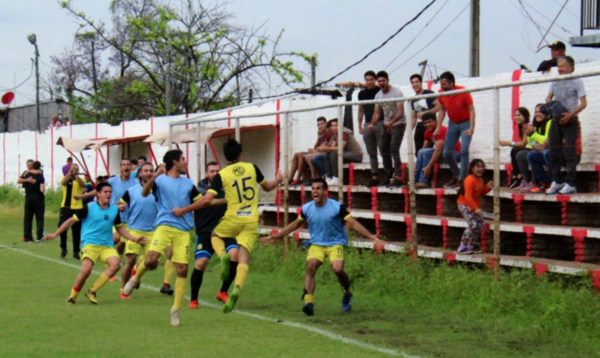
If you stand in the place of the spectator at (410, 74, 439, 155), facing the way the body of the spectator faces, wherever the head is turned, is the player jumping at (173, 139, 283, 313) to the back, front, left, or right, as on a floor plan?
front

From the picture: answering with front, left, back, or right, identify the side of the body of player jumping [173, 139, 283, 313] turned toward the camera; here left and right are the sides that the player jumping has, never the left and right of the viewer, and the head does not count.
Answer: back

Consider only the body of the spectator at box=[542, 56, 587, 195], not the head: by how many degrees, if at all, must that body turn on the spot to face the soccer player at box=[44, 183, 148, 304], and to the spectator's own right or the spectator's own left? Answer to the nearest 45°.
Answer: approximately 45° to the spectator's own right

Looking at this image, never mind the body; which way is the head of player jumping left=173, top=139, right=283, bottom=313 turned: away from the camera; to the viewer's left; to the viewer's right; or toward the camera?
away from the camera

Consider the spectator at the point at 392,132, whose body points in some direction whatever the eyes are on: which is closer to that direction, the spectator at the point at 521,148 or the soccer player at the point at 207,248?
the soccer player

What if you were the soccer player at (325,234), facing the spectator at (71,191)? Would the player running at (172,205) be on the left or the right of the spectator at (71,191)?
left

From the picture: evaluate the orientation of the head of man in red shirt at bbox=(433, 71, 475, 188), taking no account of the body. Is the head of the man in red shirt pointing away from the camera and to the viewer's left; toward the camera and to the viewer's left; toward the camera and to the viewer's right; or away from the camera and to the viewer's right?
toward the camera and to the viewer's left

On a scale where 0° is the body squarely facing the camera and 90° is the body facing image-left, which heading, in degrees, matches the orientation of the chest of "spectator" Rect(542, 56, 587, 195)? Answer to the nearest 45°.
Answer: approximately 45°

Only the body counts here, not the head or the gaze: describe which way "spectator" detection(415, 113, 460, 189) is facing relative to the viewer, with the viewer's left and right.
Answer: facing the viewer and to the left of the viewer

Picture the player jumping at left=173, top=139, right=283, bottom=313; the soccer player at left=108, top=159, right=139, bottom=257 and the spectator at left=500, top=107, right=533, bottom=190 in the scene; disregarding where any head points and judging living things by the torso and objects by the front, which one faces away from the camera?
the player jumping
